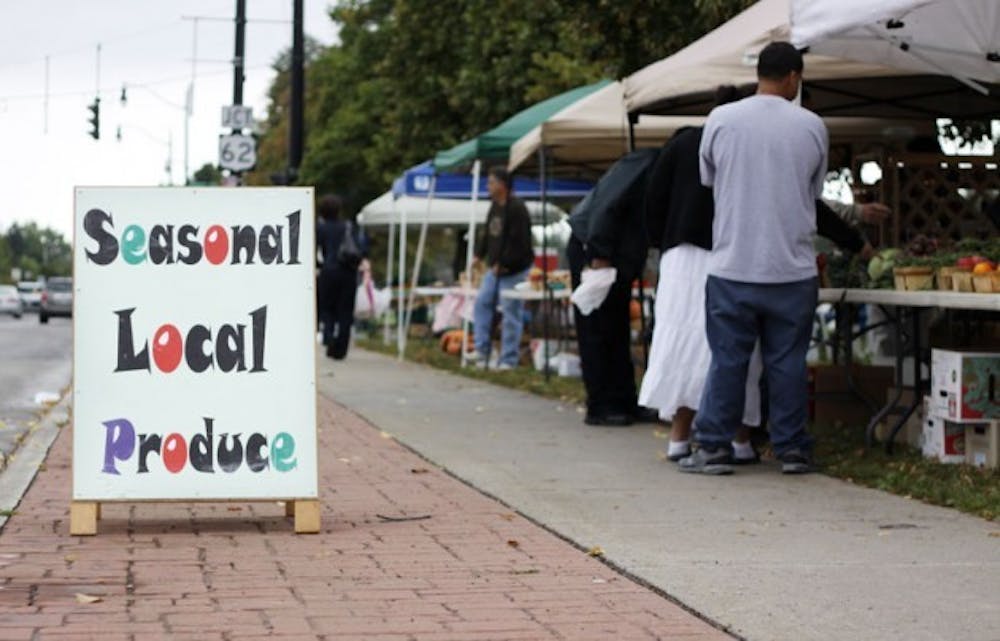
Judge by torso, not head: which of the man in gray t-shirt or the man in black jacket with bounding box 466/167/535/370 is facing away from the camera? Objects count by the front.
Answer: the man in gray t-shirt

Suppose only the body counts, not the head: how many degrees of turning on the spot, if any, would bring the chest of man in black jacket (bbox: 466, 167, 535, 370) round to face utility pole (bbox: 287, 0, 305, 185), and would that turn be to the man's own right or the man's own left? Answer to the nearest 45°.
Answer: approximately 135° to the man's own right

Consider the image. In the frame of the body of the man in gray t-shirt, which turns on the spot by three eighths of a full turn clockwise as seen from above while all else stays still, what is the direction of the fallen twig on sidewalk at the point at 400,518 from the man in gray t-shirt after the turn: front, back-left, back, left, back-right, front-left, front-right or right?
right

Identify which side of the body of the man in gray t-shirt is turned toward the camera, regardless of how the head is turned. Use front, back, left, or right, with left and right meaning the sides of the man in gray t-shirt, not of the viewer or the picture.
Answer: back

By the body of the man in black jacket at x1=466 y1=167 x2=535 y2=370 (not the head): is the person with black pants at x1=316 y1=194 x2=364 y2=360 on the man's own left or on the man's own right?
on the man's own right

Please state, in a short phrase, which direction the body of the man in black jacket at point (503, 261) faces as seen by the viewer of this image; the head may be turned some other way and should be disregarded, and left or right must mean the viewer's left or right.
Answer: facing the viewer and to the left of the viewer

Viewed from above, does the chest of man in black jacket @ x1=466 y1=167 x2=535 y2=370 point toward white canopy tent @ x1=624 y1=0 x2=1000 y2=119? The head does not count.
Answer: no

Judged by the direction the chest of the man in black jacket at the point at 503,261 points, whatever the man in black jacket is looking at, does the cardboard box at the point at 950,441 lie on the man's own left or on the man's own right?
on the man's own left

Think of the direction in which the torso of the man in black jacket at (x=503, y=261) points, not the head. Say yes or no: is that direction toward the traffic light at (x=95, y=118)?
no

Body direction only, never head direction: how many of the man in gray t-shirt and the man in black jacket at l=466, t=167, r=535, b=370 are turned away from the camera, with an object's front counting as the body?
1
